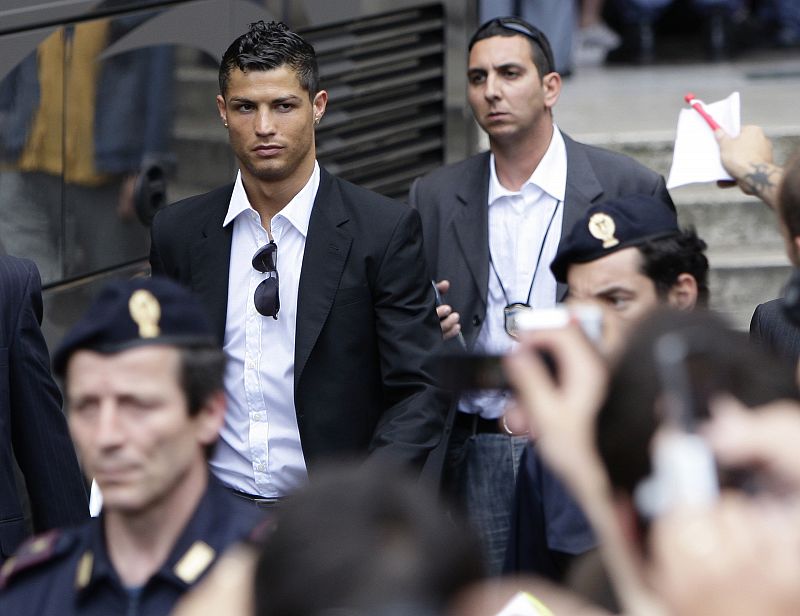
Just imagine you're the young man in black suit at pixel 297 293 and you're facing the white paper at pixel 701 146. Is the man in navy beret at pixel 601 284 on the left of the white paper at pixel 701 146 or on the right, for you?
right

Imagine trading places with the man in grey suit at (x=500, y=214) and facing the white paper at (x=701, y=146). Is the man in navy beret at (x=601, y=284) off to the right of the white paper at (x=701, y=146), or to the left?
right

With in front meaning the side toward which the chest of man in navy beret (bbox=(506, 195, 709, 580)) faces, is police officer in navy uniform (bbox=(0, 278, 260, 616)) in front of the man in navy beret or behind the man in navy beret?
in front

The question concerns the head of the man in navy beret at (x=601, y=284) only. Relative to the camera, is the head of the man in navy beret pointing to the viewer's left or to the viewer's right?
to the viewer's left

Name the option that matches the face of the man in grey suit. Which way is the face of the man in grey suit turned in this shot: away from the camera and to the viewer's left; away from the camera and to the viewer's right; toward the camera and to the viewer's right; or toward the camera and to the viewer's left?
toward the camera and to the viewer's left

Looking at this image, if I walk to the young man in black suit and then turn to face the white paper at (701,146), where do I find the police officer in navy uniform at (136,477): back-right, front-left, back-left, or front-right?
back-right

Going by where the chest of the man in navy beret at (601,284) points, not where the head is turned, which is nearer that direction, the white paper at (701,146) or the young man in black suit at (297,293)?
the young man in black suit
